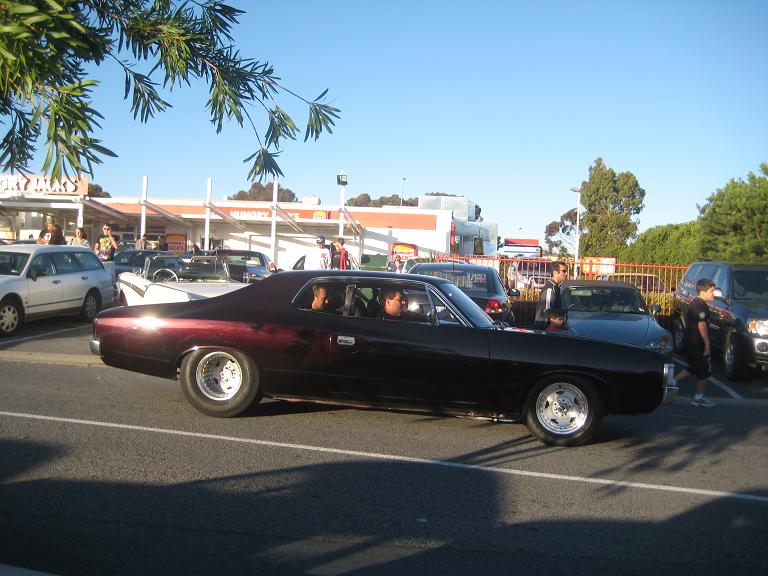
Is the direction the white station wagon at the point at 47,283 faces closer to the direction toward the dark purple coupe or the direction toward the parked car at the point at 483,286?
the dark purple coupe

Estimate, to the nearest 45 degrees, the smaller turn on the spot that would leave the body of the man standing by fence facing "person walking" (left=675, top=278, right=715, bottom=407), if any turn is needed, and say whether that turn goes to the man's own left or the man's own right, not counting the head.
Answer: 0° — they already face them

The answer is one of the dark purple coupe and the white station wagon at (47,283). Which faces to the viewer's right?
the dark purple coupe

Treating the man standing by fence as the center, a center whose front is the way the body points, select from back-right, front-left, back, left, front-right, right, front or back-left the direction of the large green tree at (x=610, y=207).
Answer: left

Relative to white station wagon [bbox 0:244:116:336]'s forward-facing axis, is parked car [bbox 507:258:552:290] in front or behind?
behind

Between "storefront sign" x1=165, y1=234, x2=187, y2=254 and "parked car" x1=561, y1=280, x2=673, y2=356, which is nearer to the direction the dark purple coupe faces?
the parked car

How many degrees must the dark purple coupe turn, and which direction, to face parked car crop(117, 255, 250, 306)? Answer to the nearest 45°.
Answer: approximately 135° to its left

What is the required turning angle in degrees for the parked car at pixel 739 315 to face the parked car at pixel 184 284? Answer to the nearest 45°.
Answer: approximately 90° to its right

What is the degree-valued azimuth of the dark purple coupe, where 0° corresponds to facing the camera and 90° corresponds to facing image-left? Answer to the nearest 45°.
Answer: approximately 270°
